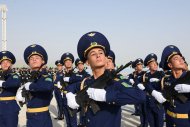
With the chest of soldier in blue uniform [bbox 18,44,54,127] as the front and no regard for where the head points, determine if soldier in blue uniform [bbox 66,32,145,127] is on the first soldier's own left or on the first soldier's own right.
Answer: on the first soldier's own left

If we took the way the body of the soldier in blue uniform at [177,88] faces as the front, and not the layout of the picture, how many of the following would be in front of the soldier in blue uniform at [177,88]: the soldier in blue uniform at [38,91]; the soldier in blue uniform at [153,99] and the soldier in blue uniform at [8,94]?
0

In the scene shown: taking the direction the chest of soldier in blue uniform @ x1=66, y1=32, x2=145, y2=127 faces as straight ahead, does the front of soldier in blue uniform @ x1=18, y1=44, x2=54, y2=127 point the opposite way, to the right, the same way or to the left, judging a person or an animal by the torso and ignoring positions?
the same way

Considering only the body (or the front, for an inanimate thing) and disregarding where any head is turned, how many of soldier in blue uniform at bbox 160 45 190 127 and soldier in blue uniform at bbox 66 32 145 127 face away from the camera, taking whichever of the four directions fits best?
0

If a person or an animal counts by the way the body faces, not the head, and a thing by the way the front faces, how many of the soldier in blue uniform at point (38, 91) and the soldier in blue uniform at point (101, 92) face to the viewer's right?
0

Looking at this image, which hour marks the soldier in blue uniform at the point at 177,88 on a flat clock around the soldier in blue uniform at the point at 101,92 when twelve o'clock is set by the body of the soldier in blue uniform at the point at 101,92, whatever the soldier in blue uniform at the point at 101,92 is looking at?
the soldier in blue uniform at the point at 177,88 is roughly at 6 o'clock from the soldier in blue uniform at the point at 101,92.

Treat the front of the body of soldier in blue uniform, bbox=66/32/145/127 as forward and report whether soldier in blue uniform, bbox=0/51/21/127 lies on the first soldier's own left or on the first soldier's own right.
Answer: on the first soldier's own right

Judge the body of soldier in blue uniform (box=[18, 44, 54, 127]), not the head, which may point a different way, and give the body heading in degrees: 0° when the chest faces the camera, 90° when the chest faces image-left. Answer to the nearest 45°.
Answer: approximately 45°

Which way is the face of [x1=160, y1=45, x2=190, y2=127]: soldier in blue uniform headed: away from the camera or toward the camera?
toward the camera

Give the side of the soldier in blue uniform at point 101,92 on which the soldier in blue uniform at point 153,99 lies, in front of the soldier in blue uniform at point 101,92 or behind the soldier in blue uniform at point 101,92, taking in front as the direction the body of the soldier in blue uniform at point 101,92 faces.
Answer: behind

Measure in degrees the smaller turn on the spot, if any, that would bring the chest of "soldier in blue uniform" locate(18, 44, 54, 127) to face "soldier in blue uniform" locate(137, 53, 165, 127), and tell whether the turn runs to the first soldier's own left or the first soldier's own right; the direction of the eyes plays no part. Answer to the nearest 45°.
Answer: approximately 180°

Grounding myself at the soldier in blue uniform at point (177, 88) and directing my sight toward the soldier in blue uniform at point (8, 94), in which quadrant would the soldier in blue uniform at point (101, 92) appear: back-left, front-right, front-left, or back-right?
front-left

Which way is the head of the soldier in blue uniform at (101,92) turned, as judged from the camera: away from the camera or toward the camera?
toward the camera

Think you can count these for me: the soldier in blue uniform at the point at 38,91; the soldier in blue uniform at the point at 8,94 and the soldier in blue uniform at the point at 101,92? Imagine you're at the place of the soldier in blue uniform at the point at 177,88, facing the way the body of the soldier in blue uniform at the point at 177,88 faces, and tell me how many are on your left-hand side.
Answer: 0

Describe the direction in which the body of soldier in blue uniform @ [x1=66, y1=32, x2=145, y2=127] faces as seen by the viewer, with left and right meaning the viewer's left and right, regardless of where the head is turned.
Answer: facing the viewer and to the left of the viewer
